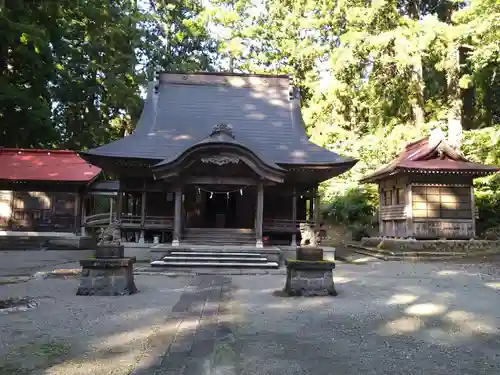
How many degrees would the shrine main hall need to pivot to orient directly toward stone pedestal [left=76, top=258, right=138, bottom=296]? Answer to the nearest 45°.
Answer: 0° — it already faces it

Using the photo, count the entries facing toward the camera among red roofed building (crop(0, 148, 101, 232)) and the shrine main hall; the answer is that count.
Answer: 2

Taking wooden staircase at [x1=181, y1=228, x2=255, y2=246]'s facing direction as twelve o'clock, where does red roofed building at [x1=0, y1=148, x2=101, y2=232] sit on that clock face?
The red roofed building is roughly at 4 o'clock from the wooden staircase.

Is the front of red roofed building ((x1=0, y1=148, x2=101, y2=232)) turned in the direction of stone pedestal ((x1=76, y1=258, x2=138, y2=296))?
yes

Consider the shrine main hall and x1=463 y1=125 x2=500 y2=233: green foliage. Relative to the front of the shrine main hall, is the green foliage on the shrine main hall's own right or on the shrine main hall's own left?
on the shrine main hall's own left

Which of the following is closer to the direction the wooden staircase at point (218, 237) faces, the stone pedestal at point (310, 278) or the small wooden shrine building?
the stone pedestal

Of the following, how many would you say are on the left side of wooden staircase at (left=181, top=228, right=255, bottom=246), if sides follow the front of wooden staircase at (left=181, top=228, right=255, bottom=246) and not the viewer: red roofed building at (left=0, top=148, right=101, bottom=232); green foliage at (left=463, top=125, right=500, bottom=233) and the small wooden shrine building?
2

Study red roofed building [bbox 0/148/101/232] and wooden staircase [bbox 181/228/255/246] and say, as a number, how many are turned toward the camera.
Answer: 2

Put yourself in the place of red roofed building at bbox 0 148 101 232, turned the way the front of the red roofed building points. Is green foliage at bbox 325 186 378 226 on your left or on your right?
on your left

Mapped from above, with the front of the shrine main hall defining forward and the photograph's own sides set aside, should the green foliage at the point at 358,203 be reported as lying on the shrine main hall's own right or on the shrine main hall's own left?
on the shrine main hall's own left
